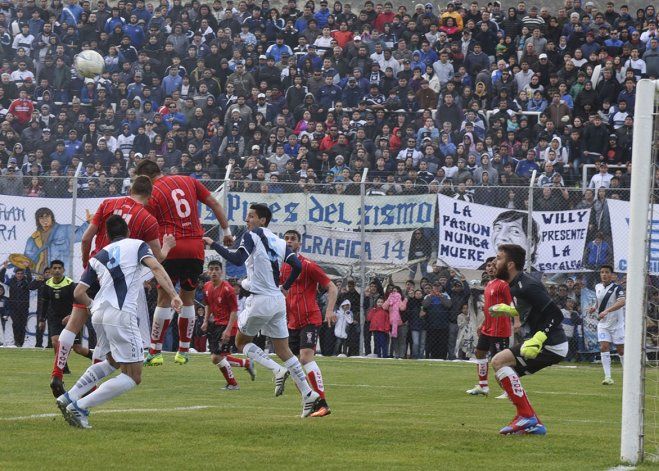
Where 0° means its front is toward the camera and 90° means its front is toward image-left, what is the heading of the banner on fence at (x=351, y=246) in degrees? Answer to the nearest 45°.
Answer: approximately 0°

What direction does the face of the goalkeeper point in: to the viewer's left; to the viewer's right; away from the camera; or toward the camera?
to the viewer's left

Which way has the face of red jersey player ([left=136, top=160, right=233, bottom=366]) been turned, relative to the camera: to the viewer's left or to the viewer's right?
to the viewer's left

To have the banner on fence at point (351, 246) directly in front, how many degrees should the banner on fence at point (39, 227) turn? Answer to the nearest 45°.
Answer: approximately 90° to its left

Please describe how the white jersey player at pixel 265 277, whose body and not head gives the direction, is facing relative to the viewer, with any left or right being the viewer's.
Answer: facing away from the viewer and to the left of the viewer

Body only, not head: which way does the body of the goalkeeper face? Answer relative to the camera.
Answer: to the viewer's left
